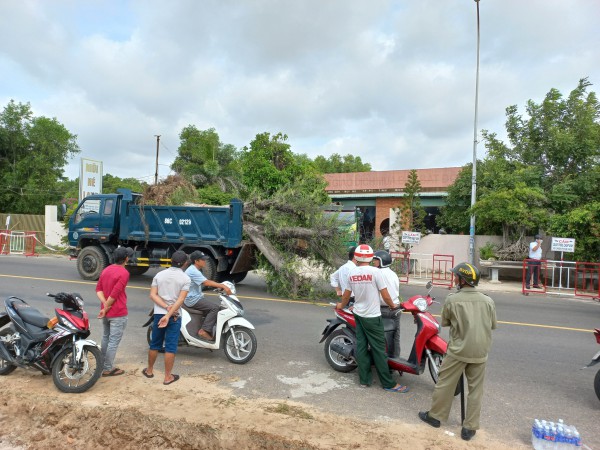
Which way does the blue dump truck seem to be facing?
to the viewer's left

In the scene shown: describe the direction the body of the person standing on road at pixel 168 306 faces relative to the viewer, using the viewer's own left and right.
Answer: facing away from the viewer

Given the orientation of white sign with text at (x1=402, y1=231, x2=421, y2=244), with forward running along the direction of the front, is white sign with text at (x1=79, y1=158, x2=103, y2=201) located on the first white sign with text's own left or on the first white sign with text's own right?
on the first white sign with text's own right

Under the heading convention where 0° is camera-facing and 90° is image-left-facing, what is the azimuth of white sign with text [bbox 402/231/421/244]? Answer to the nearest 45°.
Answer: approximately 0°

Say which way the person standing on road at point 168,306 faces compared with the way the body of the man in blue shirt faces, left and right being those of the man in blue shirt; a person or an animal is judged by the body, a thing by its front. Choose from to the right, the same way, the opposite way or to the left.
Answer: to the left

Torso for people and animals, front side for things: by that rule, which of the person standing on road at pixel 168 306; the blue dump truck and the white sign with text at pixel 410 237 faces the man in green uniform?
the white sign with text

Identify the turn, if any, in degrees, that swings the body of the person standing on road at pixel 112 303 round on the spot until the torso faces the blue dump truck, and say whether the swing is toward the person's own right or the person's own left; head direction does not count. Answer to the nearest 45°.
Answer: approximately 45° to the person's own left

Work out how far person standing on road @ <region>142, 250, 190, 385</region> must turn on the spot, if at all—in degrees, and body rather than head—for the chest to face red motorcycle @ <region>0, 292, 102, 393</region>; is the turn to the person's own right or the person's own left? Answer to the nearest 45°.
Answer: approximately 90° to the person's own left

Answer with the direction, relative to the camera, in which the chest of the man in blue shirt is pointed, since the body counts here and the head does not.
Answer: to the viewer's right

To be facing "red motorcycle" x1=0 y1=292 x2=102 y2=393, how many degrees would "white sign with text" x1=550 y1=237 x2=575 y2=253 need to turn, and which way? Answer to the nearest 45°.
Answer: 0° — it already faces it

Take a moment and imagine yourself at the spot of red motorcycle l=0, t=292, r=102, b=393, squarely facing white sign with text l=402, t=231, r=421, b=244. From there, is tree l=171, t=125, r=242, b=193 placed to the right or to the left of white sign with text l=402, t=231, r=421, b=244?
left
